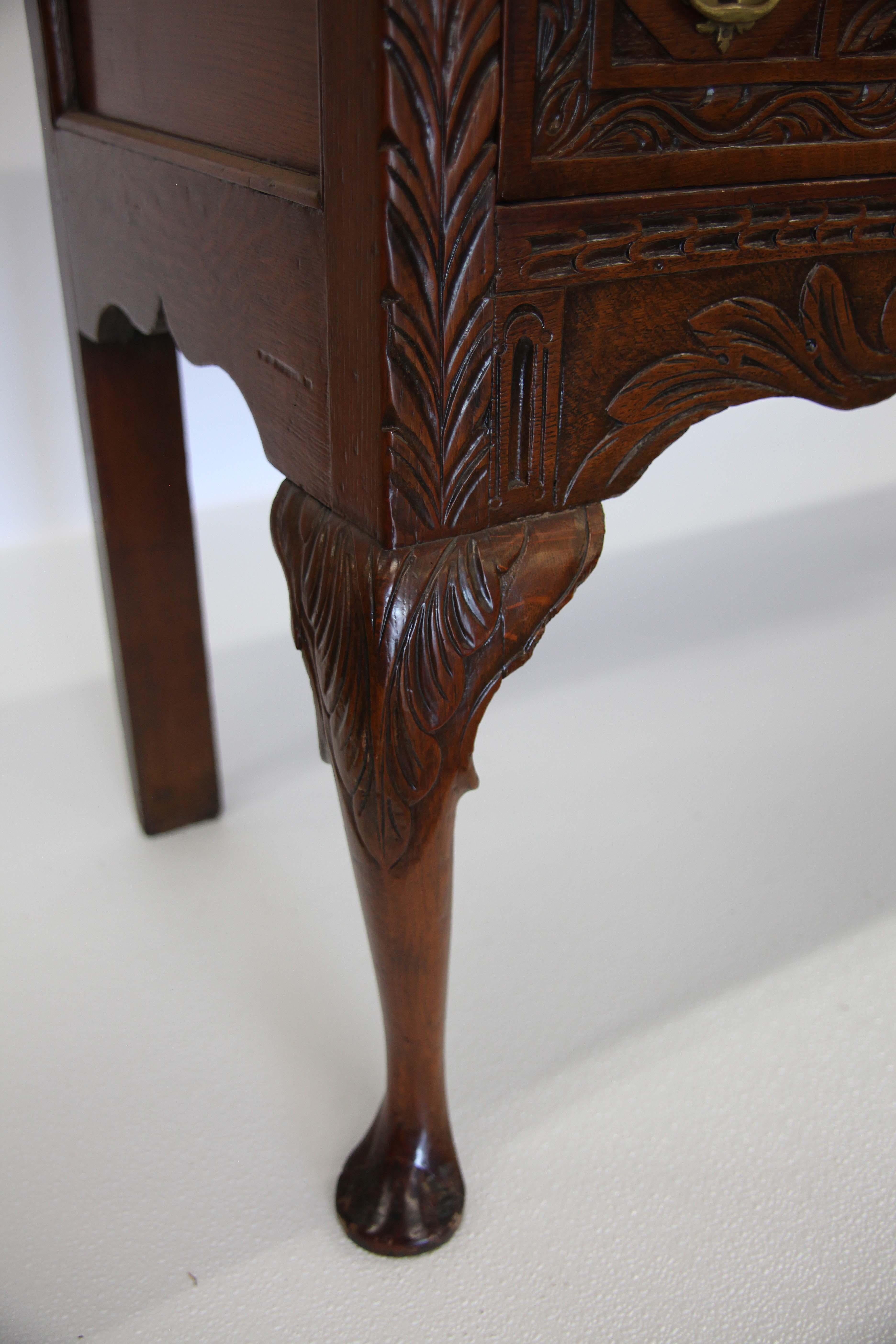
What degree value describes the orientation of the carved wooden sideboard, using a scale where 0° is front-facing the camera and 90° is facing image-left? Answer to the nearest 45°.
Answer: approximately 315°
